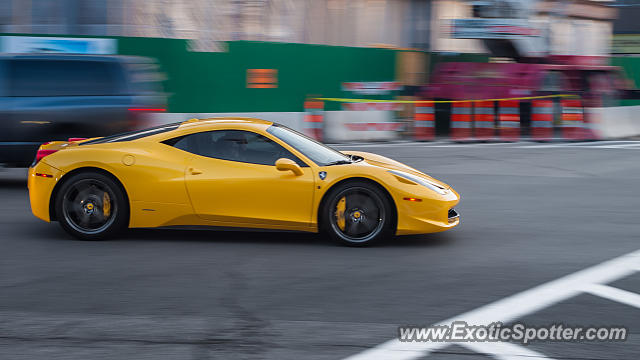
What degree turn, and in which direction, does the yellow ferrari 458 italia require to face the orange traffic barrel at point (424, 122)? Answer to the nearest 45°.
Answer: approximately 90° to its left

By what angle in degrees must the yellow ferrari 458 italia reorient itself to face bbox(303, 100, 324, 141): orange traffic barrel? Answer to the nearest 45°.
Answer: approximately 90° to its left

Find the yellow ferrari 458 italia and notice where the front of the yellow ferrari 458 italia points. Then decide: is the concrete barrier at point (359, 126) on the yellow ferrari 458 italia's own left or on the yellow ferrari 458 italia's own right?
on the yellow ferrari 458 italia's own left

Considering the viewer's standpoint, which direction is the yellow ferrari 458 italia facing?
facing to the right of the viewer

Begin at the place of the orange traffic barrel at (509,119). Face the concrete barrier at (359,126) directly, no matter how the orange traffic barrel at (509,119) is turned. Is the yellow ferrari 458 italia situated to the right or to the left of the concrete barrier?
left

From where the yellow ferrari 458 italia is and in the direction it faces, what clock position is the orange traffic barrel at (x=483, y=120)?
The orange traffic barrel is roughly at 10 o'clock from the yellow ferrari 458 italia.

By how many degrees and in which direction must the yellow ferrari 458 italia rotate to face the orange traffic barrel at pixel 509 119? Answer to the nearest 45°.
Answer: approximately 45° to its left

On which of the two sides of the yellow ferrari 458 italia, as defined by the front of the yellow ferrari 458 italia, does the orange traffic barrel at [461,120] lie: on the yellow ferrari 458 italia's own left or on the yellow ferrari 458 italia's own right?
on the yellow ferrari 458 italia's own left

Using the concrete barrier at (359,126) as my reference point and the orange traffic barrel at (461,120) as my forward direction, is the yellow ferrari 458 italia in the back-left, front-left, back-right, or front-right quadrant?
back-right

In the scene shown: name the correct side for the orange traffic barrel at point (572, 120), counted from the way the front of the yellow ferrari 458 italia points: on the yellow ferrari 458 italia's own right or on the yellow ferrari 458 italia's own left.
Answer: on the yellow ferrari 458 italia's own left
